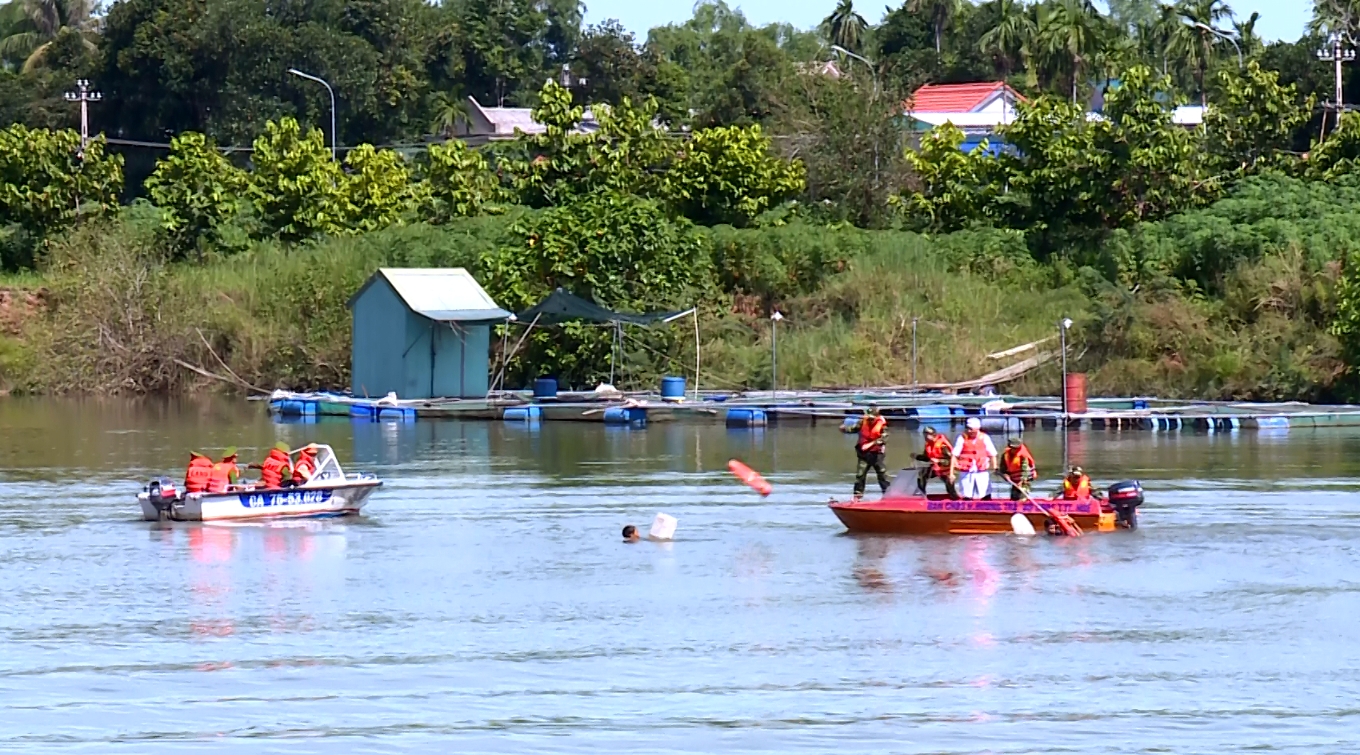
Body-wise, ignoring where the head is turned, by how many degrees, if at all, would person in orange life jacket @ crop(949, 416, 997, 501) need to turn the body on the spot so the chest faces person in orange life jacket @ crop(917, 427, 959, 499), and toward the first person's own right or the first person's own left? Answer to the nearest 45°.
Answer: approximately 90° to the first person's own right

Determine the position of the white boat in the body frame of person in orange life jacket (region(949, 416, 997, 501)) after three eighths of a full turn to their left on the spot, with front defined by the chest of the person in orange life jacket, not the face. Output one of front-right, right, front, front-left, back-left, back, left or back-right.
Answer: back-left

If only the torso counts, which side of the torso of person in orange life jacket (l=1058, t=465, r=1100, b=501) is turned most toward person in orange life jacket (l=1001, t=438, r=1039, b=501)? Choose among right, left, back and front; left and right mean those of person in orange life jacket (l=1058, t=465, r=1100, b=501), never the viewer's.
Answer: right

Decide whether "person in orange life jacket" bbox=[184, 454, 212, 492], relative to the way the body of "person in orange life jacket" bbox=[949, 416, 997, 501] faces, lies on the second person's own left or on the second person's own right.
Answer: on the second person's own right

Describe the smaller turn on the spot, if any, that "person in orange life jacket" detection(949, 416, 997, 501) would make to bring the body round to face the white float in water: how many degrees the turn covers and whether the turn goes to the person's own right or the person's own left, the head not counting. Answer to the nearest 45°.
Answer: approximately 90° to the person's own right

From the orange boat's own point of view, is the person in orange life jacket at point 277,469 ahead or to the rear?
ahead

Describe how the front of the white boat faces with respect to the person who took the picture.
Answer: facing to the right of the viewer

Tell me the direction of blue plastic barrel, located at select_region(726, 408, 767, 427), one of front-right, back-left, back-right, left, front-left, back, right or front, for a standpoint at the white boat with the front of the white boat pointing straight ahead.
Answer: front-left

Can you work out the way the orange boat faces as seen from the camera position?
facing to the left of the viewer

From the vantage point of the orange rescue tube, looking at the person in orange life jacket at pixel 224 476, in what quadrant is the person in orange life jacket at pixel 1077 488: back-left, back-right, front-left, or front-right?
back-left

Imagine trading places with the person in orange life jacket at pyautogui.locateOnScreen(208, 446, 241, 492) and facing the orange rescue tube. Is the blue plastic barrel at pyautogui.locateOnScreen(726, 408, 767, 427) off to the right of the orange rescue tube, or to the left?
left

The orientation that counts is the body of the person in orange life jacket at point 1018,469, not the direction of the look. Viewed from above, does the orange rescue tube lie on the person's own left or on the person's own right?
on the person's own right

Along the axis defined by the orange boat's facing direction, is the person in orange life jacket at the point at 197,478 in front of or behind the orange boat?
in front

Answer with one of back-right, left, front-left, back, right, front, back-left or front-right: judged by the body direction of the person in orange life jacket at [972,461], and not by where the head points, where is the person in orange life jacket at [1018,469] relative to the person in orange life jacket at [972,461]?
left
